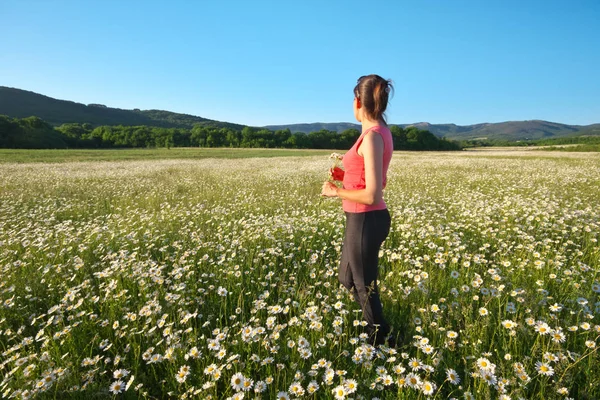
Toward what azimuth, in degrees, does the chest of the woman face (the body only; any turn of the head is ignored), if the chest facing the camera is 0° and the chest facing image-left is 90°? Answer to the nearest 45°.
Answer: approximately 90°

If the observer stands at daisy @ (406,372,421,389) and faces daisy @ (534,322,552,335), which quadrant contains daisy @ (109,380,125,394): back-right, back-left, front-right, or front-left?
back-left

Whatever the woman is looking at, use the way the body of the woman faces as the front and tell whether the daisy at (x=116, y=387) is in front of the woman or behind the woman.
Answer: in front

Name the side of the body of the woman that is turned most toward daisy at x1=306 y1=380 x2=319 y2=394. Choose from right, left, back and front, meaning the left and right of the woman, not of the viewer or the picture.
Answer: left

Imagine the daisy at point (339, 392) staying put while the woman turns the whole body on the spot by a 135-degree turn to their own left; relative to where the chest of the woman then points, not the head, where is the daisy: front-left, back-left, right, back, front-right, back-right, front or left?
front-right

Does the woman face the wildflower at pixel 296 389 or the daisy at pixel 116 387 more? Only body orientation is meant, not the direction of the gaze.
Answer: the daisy

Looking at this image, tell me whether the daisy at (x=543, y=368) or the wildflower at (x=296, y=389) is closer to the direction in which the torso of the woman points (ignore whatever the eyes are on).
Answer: the wildflower

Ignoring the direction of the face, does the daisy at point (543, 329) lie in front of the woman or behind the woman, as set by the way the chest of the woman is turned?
behind

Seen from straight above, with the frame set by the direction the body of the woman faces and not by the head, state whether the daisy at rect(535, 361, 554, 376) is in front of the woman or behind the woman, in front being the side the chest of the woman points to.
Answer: behind
